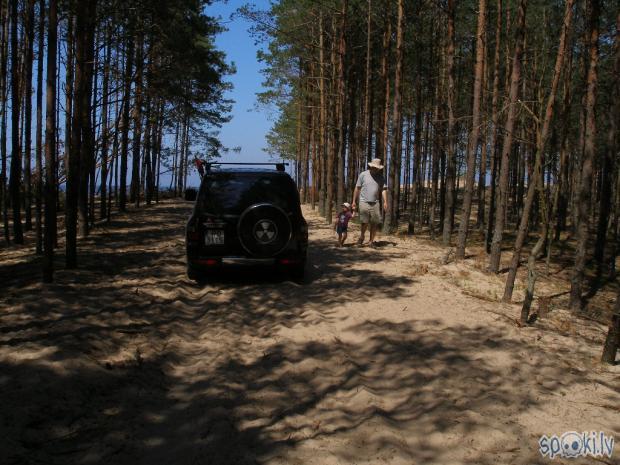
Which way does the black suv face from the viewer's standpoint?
away from the camera

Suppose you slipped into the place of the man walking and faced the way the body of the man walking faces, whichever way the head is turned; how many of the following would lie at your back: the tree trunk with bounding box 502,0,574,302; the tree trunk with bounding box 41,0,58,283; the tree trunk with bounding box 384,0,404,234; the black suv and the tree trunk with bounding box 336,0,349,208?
2

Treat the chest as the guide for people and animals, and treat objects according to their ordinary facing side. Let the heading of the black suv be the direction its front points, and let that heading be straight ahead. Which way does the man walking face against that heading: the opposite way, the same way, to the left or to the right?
the opposite way

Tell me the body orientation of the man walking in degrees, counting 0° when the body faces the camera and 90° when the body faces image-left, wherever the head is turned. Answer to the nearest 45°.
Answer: approximately 0°

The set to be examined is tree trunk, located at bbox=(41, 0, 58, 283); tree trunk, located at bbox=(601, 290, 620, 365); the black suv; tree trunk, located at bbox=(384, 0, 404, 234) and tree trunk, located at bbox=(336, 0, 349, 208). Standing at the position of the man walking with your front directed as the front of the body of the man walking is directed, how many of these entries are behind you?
2

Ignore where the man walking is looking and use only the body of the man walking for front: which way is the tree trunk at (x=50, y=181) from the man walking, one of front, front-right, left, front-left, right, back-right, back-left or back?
front-right

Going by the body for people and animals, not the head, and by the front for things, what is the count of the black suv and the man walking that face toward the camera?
1

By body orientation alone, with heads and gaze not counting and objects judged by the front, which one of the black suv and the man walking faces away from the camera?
the black suv

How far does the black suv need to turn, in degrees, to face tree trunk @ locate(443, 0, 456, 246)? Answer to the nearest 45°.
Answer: approximately 45° to its right

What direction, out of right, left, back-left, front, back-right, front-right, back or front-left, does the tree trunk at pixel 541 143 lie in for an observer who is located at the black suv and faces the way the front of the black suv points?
right

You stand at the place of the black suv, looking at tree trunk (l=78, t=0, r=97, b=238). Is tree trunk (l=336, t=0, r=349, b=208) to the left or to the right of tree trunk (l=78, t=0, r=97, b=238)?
right

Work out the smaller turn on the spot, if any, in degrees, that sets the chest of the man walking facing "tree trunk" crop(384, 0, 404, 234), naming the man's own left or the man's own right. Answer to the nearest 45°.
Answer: approximately 180°

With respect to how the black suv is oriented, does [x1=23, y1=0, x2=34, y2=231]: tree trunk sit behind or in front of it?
in front

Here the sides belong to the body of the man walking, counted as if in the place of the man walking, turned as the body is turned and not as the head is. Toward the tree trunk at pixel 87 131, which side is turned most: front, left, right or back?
right
